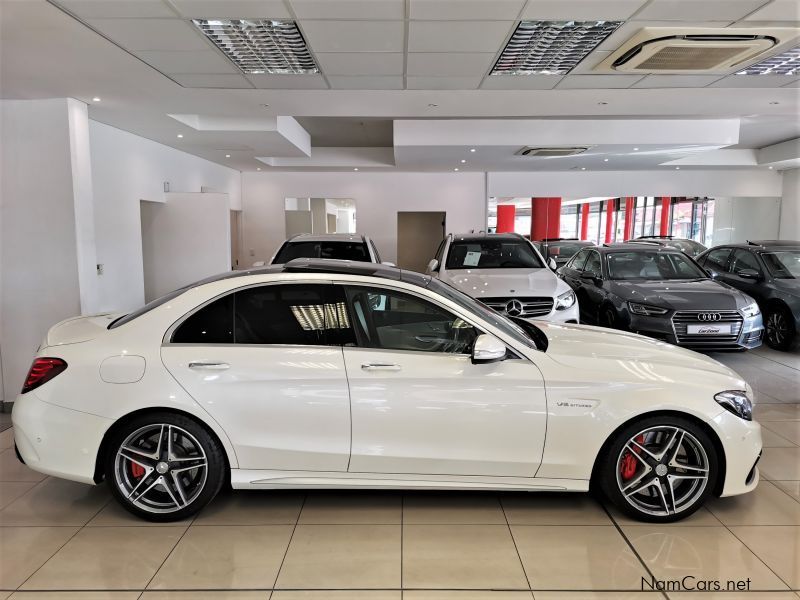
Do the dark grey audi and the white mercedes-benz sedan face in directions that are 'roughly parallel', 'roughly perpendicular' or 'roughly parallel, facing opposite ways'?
roughly perpendicular

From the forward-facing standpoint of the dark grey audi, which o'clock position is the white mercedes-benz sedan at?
The white mercedes-benz sedan is roughly at 2 o'clock from the dark grey audi.

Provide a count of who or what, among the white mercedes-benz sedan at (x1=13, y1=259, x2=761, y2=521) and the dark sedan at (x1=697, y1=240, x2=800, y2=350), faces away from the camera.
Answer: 0

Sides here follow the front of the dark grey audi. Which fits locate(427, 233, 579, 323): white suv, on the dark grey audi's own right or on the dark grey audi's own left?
on the dark grey audi's own right

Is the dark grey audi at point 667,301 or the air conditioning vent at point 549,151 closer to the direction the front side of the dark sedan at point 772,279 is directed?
the dark grey audi

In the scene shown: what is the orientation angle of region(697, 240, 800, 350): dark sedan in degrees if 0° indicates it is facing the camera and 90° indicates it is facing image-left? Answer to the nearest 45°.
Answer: approximately 315°

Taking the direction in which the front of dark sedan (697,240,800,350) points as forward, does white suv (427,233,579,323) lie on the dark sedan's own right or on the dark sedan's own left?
on the dark sedan's own right

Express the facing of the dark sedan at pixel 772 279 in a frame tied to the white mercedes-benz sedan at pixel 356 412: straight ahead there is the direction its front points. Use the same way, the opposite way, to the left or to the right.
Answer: to the right

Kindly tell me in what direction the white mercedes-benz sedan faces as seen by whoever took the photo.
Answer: facing to the right of the viewer

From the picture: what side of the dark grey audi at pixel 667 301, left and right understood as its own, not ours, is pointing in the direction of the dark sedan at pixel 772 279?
left

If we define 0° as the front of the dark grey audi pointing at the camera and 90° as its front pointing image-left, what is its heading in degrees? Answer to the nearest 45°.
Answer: approximately 315°

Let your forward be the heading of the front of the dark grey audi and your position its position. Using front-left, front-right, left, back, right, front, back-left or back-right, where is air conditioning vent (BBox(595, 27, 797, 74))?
front-right

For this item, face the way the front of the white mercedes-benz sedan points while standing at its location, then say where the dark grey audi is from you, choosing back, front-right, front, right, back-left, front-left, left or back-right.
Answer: front-left

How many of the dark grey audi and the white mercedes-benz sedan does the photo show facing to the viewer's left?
0
